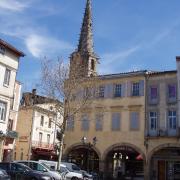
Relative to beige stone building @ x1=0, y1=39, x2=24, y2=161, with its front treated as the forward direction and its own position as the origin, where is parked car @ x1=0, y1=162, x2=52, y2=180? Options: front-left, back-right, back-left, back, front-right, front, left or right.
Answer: front-right

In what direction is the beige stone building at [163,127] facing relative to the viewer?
toward the camera

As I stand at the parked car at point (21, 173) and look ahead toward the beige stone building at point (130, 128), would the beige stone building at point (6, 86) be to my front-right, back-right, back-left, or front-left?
front-left

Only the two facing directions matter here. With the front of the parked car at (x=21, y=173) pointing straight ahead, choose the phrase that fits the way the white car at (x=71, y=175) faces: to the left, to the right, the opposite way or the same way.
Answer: the same way

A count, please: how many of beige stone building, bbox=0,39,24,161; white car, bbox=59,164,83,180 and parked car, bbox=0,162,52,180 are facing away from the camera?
0

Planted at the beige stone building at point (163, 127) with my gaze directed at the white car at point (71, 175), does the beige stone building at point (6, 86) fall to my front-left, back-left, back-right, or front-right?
front-right

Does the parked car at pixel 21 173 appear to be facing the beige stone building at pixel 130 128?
no

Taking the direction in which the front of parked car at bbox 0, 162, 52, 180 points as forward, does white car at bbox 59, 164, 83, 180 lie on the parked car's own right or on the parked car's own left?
on the parked car's own left
